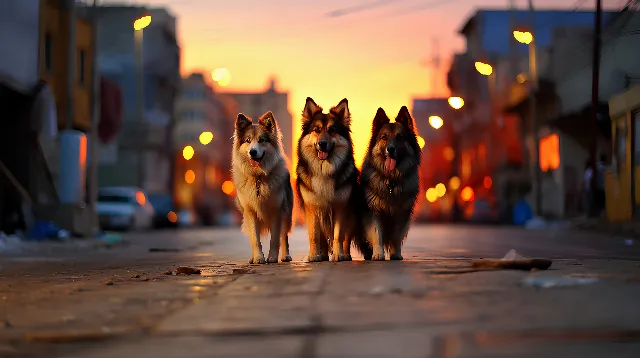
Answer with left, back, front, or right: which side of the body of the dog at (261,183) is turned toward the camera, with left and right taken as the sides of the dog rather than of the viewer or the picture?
front

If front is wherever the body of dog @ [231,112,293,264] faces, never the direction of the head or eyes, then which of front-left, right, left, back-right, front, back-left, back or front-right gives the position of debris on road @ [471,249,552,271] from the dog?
front-left

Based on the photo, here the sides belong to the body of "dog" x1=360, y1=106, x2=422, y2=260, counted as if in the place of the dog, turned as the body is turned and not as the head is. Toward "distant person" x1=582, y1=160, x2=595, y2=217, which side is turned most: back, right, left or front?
back

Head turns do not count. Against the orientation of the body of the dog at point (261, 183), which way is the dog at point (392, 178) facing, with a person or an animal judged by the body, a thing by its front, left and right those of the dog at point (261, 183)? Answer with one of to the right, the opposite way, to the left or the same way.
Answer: the same way

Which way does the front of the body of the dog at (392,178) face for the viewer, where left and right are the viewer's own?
facing the viewer

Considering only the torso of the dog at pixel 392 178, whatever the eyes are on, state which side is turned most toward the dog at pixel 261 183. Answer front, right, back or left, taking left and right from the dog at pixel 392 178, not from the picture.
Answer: right

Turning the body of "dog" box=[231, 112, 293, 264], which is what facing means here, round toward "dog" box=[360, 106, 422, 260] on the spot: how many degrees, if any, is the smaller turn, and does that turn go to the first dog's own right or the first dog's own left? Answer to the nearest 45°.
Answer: approximately 90° to the first dog's own left

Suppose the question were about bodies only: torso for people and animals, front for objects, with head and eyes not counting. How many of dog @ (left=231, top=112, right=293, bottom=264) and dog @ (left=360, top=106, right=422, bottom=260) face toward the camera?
2

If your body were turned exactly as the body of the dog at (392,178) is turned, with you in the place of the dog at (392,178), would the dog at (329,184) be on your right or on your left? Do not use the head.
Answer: on your right

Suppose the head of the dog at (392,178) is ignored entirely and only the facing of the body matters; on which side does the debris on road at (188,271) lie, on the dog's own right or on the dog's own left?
on the dog's own right

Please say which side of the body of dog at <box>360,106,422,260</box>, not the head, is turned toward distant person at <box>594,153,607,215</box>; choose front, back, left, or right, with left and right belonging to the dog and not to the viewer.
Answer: back

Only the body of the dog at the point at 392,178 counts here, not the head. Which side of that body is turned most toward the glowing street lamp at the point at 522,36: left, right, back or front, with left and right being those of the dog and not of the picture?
back

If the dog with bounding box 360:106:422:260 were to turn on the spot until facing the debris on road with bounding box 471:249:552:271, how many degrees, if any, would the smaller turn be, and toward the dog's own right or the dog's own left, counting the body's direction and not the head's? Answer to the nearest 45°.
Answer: approximately 45° to the dog's own left
